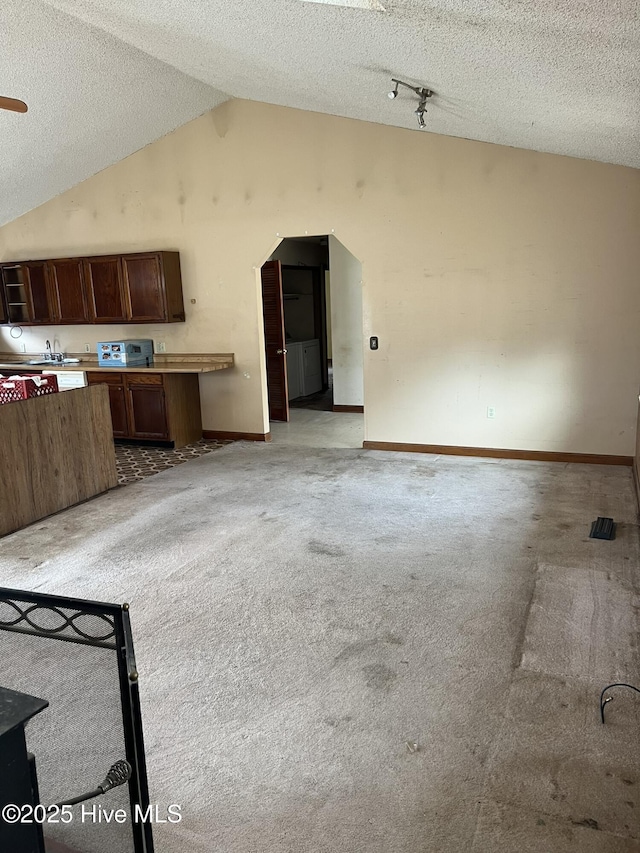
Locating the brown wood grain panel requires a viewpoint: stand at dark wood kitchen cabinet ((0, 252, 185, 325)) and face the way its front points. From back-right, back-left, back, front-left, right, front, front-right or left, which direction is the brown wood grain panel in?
front-left

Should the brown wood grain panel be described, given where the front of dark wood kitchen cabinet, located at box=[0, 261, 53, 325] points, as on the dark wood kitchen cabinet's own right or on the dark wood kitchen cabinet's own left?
on the dark wood kitchen cabinet's own left

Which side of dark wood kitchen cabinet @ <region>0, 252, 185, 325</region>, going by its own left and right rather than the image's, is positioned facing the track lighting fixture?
left

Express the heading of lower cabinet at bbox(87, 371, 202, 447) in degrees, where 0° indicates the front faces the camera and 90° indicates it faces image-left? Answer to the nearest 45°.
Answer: approximately 45°

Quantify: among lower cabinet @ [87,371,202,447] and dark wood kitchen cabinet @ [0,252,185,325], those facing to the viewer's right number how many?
0

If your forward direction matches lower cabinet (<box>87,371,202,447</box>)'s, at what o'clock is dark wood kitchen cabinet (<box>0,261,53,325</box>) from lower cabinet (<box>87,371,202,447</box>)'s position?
The dark wood kitchen cabinet is roughly at 3 o'clock from the lower cabinet.

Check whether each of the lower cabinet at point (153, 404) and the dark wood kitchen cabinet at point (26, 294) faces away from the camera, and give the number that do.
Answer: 0

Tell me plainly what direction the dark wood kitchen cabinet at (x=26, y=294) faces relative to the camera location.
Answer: facing the viewer and to the left of the viewer

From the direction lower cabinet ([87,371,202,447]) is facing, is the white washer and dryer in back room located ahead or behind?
behind

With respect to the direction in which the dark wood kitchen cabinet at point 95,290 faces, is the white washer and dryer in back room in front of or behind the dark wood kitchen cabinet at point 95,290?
behind

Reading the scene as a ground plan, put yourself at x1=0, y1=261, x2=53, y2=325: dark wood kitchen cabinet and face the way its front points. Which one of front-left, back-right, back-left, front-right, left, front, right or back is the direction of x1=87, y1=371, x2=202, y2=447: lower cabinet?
left

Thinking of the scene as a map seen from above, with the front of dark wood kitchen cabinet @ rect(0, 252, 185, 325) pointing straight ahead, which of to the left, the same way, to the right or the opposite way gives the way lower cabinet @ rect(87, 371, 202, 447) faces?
the same way

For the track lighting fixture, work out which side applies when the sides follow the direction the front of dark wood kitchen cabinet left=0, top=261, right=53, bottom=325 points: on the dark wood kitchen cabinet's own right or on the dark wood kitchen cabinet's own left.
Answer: on the dark wood kitchen cabinet's own left

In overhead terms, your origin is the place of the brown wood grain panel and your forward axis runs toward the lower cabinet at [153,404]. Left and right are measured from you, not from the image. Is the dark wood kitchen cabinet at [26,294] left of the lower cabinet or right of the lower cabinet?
left
